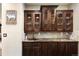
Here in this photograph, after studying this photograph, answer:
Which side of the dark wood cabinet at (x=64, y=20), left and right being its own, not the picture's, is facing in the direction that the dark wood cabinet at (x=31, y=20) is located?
right

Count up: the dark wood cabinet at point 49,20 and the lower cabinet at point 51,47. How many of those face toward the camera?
2

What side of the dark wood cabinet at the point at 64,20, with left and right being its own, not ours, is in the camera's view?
front

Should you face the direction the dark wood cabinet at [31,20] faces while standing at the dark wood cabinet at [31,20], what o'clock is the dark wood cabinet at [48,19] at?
the dark wood cabinet at [48,19] is roughly at 8 o'clock from the dark wood cabinet at [31,20].

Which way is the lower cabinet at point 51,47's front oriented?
toward the camera

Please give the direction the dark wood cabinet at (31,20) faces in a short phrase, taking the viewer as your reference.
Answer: facing the viewer

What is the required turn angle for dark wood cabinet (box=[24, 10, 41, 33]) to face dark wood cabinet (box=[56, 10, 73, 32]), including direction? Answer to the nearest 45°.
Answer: approximately 90° to its left
